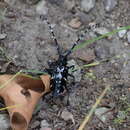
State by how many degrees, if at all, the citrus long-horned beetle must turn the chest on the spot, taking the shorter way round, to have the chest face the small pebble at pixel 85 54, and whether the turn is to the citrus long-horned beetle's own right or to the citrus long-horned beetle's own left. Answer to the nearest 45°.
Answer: approximately 45° to the citrus long-horned beetle's own right

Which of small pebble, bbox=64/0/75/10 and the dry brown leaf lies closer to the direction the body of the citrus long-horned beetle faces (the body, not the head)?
the small pebble

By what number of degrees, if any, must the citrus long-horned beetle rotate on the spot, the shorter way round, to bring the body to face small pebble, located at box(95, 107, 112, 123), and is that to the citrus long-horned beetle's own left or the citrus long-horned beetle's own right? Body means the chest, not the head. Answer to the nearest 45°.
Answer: approximately 135° to the citrus long-horned beetle's own right

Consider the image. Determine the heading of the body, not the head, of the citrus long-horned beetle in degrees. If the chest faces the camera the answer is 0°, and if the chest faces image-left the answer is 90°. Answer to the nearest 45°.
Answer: approximately 180°

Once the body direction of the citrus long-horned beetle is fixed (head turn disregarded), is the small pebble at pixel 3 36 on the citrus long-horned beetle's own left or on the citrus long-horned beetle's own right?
on the citrus long-horned beetle's own left

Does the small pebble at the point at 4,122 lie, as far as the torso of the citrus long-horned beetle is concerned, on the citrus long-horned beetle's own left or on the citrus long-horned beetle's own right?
on the citrus long-horned beetle's own left

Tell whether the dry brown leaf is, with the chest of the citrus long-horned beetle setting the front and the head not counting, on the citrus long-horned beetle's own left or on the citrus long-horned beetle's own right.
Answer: on the citrus long-horned beetle's own left
